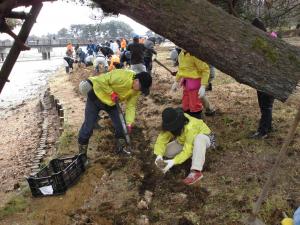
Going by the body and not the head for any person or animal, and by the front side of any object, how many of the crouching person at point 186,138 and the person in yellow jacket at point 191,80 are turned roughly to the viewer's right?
0

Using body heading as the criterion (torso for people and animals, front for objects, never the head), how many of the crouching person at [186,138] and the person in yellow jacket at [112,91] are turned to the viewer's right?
1

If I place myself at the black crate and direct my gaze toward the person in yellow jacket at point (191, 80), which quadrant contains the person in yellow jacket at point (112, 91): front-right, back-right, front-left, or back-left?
front-left

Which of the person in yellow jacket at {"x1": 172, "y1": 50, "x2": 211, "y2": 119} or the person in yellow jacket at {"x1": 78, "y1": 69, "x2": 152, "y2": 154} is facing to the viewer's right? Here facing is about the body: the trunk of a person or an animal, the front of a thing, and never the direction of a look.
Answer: the person in yellow jacket at {"x1": 78, "y1": 69, "x2": 152, "y2": 154}

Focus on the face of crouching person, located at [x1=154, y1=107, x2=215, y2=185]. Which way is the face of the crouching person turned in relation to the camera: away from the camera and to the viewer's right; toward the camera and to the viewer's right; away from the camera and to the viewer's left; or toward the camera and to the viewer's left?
toward the camera and to the viewer's left

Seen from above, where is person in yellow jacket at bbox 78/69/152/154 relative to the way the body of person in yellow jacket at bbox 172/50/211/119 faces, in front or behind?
in front

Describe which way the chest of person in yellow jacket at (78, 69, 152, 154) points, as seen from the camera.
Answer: to the viewer's right

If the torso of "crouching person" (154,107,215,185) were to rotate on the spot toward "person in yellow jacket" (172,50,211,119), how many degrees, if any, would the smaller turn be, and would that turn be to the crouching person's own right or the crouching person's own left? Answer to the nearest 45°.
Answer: approximately 135° to the crouching person's own right

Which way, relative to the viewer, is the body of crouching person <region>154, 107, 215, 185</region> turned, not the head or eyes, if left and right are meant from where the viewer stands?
facing the viewer and to the left of the viewer

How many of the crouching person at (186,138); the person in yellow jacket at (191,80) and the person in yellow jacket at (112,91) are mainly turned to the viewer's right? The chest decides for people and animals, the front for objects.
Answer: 1

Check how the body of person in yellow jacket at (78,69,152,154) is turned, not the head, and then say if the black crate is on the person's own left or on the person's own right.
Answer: on the person's own right

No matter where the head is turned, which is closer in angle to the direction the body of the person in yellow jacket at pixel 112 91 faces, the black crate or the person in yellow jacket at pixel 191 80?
the person in yellow jacket
